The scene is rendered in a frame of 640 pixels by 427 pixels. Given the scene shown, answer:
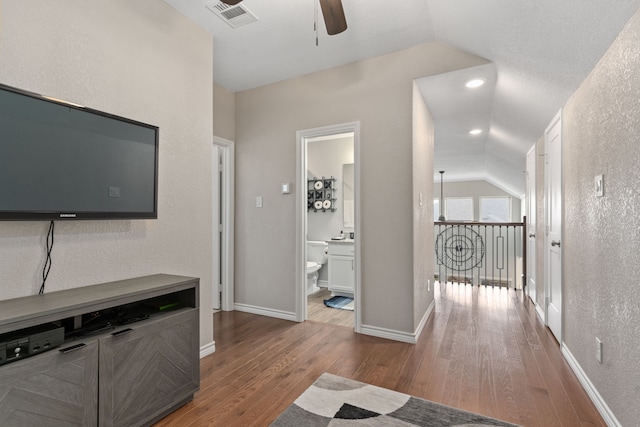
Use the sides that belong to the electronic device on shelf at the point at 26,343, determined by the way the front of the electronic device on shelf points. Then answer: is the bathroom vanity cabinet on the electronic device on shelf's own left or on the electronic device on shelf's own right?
on the electronic device on shelf's own left

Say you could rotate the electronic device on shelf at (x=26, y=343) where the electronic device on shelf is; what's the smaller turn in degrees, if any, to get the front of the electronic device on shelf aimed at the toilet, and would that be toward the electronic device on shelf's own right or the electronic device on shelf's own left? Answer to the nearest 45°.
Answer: approximately 90° to the electronic device on shelf's own left

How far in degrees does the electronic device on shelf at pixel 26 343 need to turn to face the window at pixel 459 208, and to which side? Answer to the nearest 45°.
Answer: approximately 45° to its left

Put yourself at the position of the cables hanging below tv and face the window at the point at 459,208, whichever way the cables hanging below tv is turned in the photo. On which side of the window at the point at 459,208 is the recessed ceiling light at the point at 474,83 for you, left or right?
right

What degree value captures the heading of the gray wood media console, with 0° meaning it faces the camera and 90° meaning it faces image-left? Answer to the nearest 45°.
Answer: approximately 315°

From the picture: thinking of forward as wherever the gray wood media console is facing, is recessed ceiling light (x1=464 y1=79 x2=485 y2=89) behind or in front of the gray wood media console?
in front

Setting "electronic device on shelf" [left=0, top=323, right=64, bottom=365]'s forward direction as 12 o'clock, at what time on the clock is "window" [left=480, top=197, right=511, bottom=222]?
The window is roughly at 10 o'clock from the electronic device on shelf.
